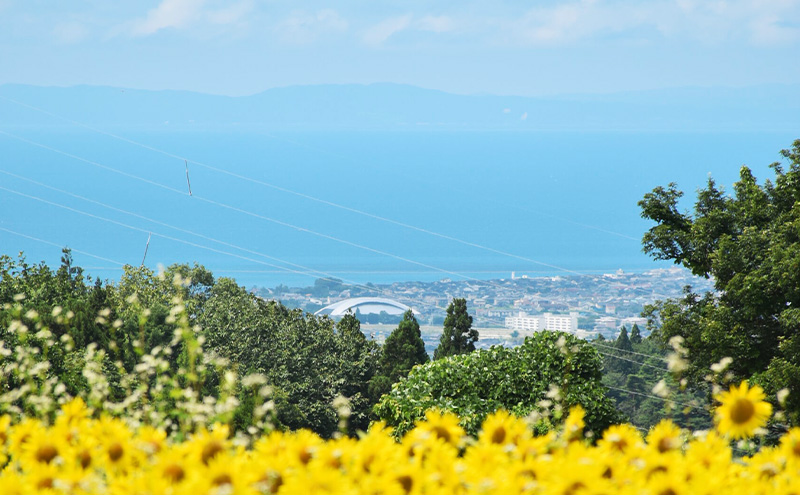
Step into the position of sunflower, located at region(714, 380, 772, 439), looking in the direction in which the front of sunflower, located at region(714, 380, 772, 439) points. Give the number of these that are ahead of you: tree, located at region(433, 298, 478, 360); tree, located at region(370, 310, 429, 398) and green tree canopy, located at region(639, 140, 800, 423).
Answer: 0

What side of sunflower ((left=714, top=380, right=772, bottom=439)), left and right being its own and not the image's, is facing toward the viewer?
front

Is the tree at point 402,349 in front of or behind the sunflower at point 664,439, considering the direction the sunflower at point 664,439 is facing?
behind

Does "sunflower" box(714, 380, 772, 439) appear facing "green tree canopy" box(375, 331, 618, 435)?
no

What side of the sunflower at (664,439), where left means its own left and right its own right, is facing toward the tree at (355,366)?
back

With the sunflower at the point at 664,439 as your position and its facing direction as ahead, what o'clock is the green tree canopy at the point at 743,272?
The green tree canopy is roughly at 6 o'clock from the sunflower.

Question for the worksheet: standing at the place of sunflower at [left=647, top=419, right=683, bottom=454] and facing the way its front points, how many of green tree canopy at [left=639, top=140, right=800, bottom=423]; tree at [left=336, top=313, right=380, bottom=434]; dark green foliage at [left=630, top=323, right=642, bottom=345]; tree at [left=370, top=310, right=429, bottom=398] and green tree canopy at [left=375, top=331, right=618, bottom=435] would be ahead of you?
0

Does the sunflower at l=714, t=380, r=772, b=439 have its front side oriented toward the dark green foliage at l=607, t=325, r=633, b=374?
no

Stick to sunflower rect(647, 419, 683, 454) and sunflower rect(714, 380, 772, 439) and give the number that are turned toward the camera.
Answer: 2

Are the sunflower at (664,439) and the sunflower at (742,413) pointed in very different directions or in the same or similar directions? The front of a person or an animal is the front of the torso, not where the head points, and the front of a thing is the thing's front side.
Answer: same or similar directions

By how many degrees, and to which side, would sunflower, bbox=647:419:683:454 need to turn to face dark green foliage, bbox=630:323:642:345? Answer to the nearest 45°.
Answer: approximately 180°

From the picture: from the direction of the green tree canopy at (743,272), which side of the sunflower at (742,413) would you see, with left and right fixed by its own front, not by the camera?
back

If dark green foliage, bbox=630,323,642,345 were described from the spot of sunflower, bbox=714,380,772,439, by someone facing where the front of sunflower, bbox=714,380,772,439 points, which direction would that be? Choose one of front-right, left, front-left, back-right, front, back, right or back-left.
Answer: back
